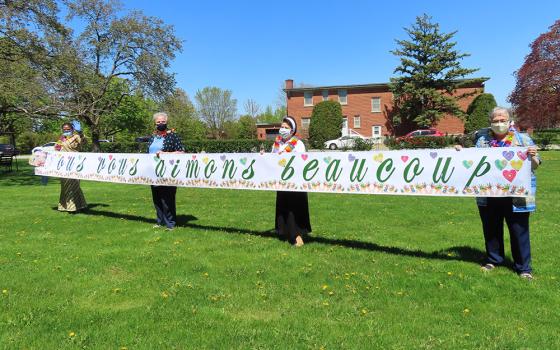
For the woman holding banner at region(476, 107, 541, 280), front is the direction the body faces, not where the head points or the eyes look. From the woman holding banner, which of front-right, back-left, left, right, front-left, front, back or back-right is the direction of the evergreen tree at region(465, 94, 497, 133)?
back

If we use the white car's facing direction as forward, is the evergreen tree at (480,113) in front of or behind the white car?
behind

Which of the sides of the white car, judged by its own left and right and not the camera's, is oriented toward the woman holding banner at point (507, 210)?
left

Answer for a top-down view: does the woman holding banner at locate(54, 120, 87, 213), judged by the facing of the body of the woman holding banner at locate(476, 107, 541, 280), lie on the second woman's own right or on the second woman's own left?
on the second woman's own right

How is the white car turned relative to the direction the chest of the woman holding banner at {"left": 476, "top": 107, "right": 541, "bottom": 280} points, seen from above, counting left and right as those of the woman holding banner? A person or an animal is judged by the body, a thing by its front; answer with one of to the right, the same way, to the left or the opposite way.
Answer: to the right

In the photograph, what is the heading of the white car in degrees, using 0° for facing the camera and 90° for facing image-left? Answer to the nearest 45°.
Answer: approximately 90°

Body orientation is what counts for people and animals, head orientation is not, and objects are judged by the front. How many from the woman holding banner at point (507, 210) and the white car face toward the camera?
1

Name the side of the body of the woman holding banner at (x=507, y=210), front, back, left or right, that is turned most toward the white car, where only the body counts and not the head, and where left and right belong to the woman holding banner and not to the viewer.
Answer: back

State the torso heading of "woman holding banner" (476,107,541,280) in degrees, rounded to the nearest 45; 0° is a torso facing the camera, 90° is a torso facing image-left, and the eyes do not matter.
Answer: approximately 0°

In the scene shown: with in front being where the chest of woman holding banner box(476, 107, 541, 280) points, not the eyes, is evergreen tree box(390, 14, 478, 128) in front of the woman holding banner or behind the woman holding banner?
behind

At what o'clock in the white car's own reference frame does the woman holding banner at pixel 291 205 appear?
The woman holding banner is roughly at 9 o'clock from the white car.
